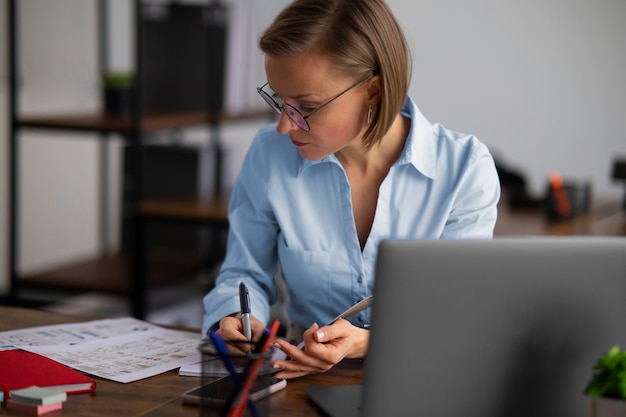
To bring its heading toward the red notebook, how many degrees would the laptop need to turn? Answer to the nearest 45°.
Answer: approximately 45° to its left

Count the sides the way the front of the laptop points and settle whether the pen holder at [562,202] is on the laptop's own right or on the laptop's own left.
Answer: on the laptop's own right

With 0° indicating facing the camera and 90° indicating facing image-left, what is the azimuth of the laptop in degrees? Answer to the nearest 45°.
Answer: approximately 135°

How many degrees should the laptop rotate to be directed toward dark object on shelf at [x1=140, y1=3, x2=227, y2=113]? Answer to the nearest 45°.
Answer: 0° — it already faces it

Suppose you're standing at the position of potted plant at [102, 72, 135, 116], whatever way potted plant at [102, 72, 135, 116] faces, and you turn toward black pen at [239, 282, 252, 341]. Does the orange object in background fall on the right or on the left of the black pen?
left

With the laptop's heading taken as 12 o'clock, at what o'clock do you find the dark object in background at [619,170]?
The dark object in background is roughly at 2 o'clock from the laptop.

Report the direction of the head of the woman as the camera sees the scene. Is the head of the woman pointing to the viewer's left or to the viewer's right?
to the viewer's left
